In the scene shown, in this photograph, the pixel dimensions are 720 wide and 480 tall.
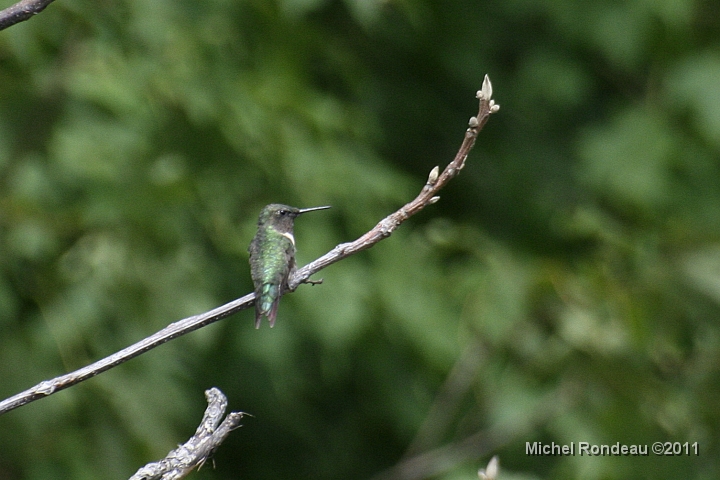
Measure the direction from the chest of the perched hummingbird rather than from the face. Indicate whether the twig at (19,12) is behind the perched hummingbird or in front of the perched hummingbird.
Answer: behind

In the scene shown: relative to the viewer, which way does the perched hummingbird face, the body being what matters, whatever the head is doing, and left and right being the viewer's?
facing away from the viewer and to the right of the viewer
